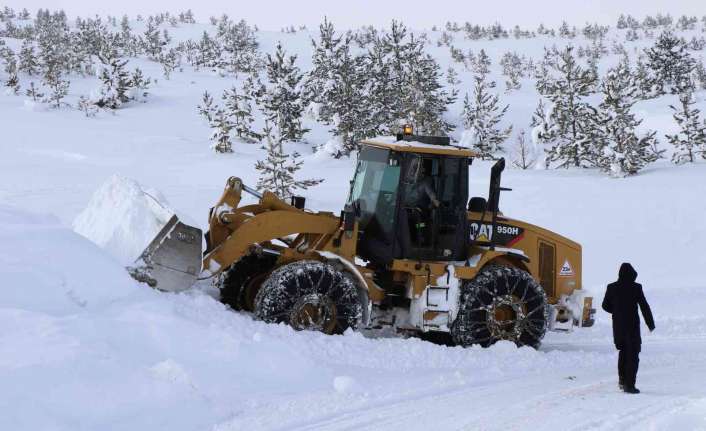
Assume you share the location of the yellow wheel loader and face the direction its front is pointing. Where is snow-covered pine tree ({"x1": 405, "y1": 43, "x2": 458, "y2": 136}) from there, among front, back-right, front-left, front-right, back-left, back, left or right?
back-right

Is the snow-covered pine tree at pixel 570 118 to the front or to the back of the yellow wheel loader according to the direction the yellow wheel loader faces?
to the back

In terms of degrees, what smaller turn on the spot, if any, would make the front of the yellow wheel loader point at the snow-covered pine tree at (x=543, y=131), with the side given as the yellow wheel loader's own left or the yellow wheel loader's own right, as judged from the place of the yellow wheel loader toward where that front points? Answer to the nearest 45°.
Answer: approximately 135° to the yellow wheel loader's own right

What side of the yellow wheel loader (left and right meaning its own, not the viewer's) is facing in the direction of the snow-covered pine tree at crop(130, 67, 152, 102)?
right

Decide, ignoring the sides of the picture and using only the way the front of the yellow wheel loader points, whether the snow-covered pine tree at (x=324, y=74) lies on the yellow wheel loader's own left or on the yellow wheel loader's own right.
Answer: on the yellow wheel loader's own right

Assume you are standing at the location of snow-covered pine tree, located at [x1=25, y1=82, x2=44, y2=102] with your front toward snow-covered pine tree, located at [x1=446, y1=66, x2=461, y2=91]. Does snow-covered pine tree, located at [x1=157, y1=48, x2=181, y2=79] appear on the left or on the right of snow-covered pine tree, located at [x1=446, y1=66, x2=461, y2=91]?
left

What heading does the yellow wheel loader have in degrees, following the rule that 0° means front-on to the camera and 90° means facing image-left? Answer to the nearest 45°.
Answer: approximately 45°

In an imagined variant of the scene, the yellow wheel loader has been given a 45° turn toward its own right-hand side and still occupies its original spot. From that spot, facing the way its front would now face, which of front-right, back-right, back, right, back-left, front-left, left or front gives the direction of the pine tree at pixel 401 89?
right

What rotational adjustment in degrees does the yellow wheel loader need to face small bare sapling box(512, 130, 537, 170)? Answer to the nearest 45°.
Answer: approximately 135° to its right

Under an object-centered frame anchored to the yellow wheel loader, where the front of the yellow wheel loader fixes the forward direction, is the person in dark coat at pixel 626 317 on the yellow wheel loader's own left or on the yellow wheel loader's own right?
on the yellow wheel loader's own left
